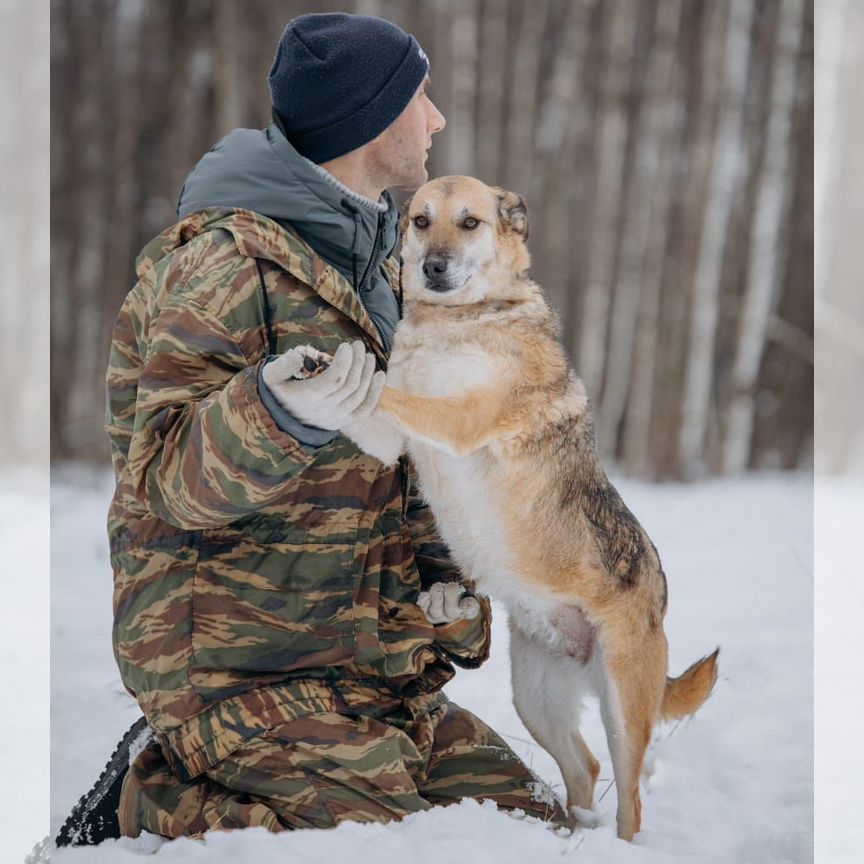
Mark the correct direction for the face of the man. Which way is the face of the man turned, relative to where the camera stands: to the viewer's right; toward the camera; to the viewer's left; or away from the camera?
to the viewer's right

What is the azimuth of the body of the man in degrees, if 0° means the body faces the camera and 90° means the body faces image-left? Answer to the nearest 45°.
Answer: approximately 270°
